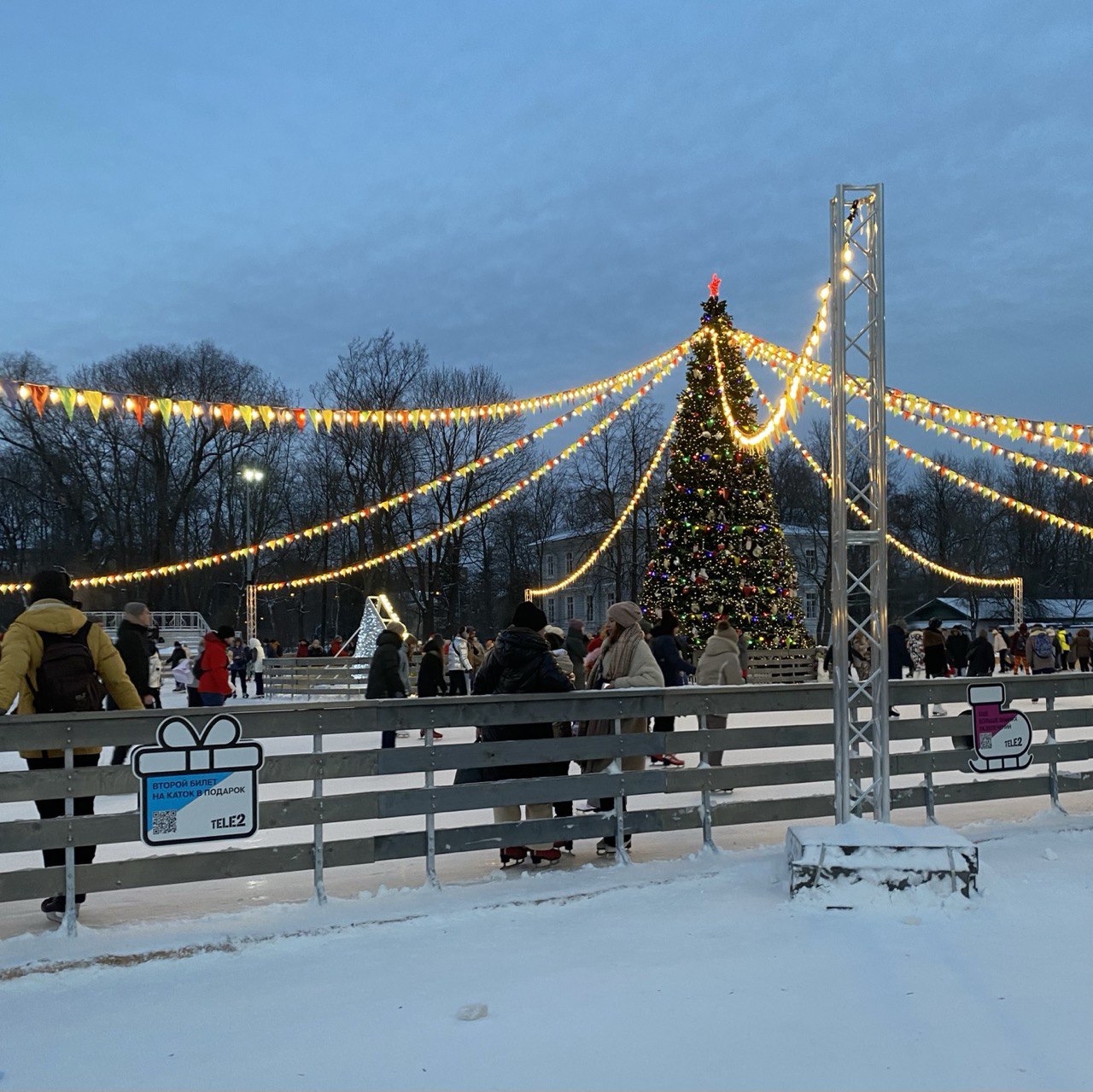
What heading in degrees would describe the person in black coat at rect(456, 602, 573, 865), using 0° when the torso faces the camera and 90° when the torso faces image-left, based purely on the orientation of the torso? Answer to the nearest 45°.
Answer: approximately 180°

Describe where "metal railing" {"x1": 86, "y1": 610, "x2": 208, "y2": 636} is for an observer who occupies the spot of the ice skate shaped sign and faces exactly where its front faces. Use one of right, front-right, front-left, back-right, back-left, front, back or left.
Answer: back-right

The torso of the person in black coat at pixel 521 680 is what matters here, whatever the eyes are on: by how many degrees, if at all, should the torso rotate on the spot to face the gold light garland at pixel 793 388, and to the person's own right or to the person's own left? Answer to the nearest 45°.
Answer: approximately 45° to the person's own right

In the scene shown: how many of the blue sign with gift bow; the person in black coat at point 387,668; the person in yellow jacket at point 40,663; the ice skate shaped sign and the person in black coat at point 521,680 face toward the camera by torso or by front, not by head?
2

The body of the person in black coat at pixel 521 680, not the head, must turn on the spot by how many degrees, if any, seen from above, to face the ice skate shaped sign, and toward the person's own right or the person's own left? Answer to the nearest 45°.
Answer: approximately 90° to the person's own right

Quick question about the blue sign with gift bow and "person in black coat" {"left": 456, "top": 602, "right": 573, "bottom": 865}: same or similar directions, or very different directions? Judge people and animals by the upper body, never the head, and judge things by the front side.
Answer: very different directions

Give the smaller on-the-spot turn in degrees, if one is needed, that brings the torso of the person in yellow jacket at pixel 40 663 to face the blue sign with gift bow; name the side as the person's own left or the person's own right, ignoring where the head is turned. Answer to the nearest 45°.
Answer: approximately 135° to the person's own right

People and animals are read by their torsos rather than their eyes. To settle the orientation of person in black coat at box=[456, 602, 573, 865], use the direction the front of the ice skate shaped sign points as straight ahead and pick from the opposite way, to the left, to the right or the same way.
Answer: the opposite way

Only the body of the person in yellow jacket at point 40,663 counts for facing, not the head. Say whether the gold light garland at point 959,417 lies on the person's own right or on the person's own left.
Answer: on the person's own right

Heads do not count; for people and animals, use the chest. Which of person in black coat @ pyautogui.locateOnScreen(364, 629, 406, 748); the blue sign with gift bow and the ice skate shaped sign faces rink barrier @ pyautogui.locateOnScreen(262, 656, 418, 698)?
the person in black coat

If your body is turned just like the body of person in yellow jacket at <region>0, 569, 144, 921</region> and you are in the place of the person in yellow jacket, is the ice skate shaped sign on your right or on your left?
on your right

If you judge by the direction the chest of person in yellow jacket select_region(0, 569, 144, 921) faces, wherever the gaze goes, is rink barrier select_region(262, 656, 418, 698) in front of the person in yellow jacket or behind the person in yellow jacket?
in front

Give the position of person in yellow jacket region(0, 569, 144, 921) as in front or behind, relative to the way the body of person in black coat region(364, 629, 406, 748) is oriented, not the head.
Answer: behind

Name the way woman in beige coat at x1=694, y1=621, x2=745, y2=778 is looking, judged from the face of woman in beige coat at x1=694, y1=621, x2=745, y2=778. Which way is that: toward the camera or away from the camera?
away from the camera

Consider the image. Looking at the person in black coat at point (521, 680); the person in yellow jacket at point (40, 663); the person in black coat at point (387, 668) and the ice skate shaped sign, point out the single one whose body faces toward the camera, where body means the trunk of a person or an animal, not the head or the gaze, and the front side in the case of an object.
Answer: the ice skate shaped sign

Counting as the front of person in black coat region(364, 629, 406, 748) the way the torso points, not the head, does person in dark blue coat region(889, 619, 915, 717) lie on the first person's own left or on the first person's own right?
on the first person's own right
